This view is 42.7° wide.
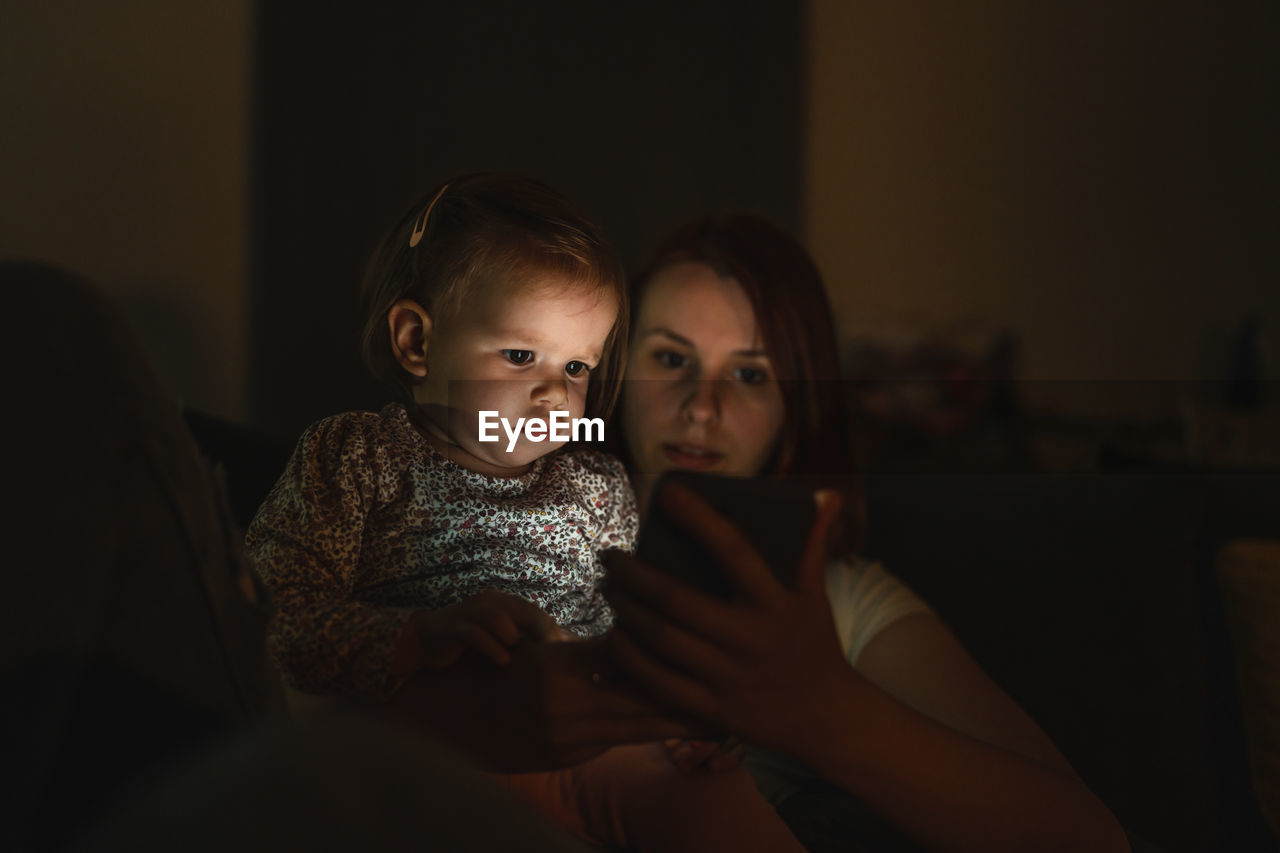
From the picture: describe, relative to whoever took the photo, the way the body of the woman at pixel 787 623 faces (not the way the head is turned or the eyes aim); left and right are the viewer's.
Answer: facing the viewer and to the left of the viewer

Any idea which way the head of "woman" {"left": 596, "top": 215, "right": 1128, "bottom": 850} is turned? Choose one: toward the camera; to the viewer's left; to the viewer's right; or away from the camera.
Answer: toward the camera
